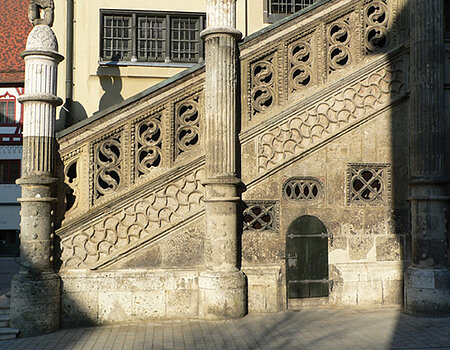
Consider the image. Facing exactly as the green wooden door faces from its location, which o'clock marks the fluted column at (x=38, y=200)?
The fluted column is roughly at 2 o'clock from the green wooden door.

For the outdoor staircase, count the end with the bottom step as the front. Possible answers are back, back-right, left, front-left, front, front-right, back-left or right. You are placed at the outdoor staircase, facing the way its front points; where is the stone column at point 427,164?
back

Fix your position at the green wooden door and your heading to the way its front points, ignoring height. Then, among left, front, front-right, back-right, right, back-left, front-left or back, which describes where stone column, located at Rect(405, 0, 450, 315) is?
left

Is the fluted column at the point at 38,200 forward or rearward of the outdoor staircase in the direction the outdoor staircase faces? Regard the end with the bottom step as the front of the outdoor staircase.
forward

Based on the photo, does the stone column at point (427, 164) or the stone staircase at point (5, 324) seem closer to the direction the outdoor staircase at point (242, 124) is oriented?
the stone staircase

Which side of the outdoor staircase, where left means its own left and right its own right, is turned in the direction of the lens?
left
